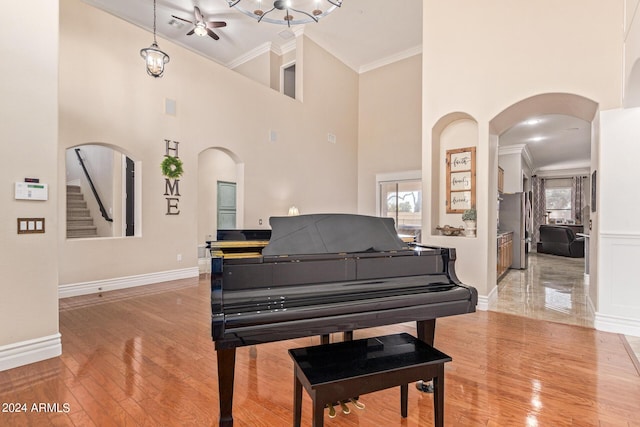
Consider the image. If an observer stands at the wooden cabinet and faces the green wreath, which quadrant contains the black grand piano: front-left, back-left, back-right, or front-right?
front-left

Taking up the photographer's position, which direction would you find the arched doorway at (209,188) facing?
facing the viewer and to the right of the viewer

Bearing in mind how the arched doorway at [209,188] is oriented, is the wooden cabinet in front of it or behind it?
in front

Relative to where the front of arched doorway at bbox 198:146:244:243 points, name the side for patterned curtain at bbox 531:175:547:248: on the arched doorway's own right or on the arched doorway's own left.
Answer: on the arched doorway's own left

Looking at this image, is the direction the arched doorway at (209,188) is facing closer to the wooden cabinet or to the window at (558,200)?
the wooden cabinet

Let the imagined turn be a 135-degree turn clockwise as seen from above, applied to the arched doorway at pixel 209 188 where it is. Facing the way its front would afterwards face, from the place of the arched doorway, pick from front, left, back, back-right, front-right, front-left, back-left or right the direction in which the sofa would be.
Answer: back

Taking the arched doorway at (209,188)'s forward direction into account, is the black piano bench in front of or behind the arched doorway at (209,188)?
in front

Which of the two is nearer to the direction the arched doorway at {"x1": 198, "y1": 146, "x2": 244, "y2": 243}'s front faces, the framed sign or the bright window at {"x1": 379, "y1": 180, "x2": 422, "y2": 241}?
the framed sign

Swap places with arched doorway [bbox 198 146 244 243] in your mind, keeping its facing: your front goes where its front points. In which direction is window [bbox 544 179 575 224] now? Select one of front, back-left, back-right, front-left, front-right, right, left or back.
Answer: front-left

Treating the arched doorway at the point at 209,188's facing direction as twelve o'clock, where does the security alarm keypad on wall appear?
The security alarm keypad on wall is roughly at 2 o'clock from the arched doorway.

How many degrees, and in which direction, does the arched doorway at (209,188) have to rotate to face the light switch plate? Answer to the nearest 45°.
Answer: approximately 45° to its right

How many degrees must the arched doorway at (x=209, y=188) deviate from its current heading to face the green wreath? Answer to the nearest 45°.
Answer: approximately 45° to its right

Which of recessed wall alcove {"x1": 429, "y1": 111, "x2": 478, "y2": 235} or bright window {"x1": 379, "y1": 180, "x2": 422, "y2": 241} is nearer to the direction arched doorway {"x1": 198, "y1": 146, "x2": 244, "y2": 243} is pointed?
the recessed wall alcove
